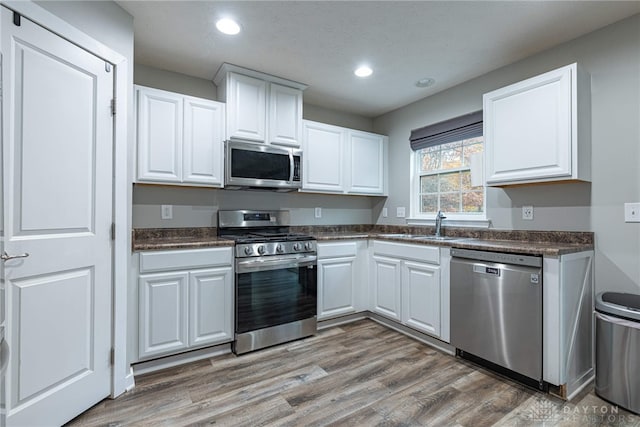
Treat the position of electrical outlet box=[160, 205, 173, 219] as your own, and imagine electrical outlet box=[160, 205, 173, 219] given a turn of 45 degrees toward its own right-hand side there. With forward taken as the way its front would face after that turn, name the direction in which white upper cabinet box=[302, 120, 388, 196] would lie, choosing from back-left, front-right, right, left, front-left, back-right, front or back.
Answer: back-left

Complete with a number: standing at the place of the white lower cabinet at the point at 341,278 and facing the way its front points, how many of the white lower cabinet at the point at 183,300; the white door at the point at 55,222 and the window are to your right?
2

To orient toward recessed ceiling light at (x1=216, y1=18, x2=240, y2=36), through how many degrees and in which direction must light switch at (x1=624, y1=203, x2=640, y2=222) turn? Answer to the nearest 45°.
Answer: approximately 45° to its right

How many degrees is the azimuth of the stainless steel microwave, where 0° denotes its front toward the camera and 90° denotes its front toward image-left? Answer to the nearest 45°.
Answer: approximately 315°

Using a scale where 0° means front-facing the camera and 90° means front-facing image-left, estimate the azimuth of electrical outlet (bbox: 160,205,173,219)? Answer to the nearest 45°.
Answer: approximately 0°

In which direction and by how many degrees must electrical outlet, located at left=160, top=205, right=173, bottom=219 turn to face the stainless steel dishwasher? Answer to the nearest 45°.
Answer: approximately 45° to its left
